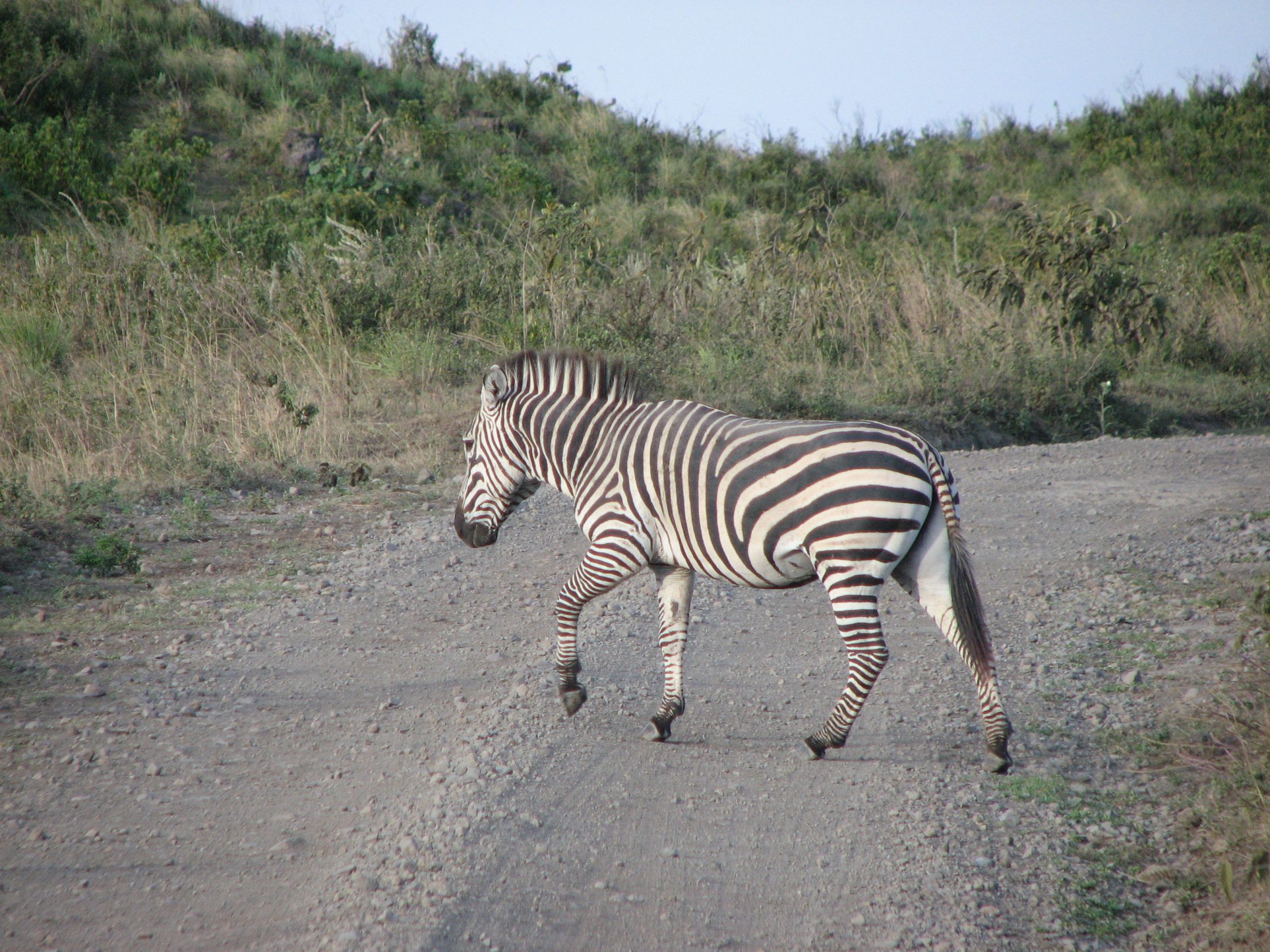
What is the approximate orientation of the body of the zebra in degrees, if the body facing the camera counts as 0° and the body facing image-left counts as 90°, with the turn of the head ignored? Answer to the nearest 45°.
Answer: approximately 90°

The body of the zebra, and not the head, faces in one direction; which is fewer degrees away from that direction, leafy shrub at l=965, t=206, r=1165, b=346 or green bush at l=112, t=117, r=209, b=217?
the green bush
